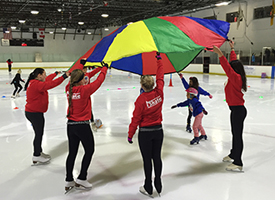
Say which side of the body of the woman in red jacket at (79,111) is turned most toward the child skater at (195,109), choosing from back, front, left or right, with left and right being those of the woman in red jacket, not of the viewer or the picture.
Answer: front

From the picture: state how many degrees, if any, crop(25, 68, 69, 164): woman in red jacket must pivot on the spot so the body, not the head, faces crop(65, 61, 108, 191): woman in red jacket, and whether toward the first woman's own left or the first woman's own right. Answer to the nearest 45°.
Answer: approximately 45° to the first woman's own right

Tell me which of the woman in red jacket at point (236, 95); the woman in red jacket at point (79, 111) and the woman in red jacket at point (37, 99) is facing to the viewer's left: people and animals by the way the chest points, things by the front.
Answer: the woman in red jacket at point (236, 95)

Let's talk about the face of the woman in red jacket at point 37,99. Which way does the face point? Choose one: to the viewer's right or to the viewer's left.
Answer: to the viewer's right

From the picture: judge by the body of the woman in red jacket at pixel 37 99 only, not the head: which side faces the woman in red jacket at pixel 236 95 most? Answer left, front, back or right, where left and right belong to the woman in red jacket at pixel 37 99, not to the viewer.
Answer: front

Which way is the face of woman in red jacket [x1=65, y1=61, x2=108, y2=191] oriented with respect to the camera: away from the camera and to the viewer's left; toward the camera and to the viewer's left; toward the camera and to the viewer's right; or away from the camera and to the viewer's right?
away from the camera and to the viewer's right

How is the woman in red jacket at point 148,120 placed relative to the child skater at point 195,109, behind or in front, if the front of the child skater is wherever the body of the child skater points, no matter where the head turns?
in front

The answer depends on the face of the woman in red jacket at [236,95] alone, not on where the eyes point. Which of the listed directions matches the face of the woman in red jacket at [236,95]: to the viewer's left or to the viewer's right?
to the viewer's left

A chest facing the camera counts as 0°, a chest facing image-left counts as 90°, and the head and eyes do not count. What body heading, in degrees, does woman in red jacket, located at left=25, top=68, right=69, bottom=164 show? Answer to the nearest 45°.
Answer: approximately 270°

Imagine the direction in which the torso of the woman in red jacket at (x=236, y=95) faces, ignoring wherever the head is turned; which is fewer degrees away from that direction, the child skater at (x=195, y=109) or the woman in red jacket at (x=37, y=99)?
the woman in red jacket

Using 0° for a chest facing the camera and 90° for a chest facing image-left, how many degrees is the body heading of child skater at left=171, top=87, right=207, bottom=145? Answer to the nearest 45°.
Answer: approximately 45°

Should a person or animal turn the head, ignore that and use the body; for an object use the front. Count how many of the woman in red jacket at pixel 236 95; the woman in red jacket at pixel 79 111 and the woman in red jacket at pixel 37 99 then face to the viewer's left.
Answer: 1

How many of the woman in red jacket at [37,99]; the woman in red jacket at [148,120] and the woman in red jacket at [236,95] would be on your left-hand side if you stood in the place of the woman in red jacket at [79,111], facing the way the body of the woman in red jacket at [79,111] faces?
1

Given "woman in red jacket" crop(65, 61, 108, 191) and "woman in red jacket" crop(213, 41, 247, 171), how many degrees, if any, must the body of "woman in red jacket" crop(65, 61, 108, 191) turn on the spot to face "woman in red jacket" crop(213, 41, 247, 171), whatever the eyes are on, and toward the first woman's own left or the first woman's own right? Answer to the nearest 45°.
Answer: approximately 45° to the first woman's own right

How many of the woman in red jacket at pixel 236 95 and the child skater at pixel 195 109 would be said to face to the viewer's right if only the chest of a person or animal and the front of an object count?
0

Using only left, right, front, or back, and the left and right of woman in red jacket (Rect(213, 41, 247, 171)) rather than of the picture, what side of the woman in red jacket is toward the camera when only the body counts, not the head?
left
